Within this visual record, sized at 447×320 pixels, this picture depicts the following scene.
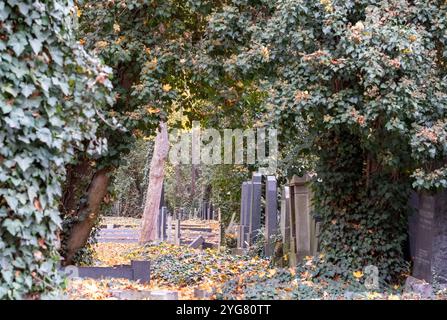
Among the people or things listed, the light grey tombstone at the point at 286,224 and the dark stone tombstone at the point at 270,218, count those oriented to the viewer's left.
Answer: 2

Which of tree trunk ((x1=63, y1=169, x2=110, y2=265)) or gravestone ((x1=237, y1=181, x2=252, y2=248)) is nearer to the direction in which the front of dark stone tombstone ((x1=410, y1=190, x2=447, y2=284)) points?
the tree trunk

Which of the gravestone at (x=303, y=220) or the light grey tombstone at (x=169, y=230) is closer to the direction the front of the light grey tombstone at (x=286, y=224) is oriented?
the light grey tombstone

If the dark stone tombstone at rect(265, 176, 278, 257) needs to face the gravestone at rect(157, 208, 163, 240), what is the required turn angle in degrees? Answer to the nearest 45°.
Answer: approximately 45° to its right

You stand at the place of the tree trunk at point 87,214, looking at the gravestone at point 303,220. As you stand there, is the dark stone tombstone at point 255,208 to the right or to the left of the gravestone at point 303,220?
left

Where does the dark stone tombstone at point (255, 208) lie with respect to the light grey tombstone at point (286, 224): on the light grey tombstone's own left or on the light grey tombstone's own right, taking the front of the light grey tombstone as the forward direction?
on the light grey tombstone's own right

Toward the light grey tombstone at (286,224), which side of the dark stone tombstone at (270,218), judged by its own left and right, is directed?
left

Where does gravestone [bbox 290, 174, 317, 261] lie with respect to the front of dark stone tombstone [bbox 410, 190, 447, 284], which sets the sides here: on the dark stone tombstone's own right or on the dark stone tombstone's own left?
on the dark stone tombstone's own right

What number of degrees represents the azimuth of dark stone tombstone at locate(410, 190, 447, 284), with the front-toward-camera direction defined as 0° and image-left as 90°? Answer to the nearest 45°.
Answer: approximately 45°

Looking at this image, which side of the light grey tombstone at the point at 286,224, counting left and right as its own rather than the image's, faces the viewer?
left

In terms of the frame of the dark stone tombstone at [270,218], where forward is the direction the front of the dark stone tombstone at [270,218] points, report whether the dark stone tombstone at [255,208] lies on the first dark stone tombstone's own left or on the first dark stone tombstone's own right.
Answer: on the first dark stone tombstone's own right

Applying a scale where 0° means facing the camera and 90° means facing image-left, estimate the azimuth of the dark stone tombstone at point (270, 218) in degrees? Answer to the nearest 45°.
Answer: approximately 90°

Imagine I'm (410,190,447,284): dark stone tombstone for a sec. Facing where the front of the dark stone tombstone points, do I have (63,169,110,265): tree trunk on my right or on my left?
on my right
